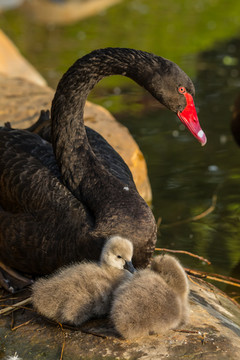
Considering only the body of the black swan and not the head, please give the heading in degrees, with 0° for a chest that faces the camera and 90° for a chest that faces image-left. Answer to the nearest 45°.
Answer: approximately 315°

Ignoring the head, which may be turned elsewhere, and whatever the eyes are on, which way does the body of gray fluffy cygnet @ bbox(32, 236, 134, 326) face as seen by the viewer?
to the viewer's right

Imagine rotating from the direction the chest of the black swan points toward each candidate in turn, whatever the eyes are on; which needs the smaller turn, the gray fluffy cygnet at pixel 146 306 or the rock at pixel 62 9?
the gray fluffy cygnet

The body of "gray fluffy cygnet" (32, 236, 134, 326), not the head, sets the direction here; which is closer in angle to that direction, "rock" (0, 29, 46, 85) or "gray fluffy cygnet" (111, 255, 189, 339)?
the gray fluffy cygnet

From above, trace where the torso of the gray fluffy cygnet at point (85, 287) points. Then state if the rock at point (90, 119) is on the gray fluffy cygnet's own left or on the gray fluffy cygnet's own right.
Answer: on the gray fluffy cygnet's own left
